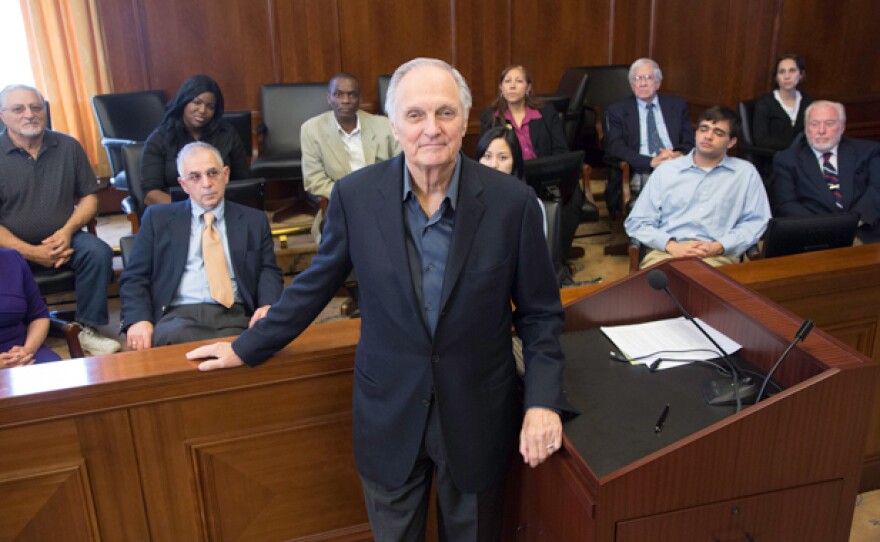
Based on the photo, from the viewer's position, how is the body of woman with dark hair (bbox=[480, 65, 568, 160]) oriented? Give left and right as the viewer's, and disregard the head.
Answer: facing the viewer

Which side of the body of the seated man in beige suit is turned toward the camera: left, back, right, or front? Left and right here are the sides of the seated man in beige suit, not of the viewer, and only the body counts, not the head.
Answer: front

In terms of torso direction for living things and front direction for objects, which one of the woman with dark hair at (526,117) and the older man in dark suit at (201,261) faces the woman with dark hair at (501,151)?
the woman with dark hair at (526,117)

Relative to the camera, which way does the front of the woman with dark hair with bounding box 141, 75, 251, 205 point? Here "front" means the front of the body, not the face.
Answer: toward the camera

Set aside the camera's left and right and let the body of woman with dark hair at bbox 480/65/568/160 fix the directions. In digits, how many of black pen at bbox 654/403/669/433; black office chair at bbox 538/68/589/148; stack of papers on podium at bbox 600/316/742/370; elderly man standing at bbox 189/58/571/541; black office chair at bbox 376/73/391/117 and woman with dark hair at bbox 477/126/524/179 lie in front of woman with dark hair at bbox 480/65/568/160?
4

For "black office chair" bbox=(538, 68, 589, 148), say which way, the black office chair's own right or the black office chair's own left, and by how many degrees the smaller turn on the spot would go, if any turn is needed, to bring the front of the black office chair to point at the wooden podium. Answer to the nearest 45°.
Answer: approximately 45° to the black office chair's own left

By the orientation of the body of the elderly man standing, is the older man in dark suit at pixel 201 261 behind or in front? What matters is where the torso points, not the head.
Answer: behind

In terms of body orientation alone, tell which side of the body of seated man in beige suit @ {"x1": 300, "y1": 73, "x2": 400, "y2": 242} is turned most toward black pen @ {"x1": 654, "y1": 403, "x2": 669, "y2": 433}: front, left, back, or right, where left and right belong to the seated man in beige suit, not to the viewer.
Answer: front

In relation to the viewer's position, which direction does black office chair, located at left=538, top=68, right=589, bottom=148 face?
facing the viewer and to the left of the viewer

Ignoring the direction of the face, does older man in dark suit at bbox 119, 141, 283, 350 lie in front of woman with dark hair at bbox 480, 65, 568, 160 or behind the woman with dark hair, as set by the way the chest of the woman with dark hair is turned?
in front

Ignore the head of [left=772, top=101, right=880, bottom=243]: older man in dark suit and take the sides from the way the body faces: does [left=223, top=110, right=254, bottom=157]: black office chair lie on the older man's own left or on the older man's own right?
on the older man's own right
